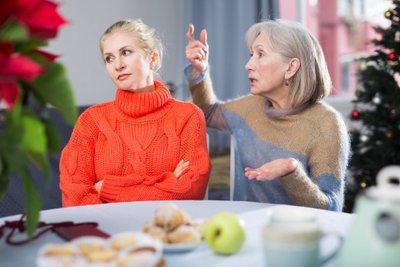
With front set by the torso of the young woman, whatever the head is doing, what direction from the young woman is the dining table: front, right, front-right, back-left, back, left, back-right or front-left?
front

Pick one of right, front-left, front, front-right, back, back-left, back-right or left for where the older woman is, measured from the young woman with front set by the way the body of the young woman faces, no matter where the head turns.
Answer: left

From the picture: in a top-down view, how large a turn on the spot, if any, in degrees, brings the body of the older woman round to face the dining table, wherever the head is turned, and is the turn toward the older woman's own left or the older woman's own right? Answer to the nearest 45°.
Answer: approximately 45° to the older woman's own left

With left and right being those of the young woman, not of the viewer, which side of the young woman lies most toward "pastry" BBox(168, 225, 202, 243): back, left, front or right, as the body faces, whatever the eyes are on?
front

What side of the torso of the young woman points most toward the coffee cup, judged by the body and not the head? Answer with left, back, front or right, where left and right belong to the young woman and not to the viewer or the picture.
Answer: front

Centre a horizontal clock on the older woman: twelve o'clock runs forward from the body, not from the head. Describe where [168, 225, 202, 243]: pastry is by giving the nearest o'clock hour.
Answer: The pastry is roughly at 11 o'clock from the older woman.

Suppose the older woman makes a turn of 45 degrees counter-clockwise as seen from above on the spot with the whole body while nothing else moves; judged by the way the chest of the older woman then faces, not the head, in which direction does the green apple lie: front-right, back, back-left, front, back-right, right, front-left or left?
front

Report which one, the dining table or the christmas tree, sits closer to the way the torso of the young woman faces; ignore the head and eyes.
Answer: the dining table

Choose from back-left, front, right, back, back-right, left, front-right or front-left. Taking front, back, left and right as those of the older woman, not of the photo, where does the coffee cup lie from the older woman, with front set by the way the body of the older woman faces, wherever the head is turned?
front-left

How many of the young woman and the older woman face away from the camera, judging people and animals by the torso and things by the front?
0

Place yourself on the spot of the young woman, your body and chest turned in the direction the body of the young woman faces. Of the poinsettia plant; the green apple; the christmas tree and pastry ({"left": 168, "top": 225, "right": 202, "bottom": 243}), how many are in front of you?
3

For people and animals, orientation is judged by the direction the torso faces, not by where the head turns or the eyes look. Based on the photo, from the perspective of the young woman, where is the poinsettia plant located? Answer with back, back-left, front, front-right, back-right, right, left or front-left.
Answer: front

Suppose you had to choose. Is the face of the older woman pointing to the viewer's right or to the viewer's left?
to the viewer's left

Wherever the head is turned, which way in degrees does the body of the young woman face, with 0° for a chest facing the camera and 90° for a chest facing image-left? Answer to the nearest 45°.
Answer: approximately 0°

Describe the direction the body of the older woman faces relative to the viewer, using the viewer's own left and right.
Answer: facing the viewer and to the left of the viewer
